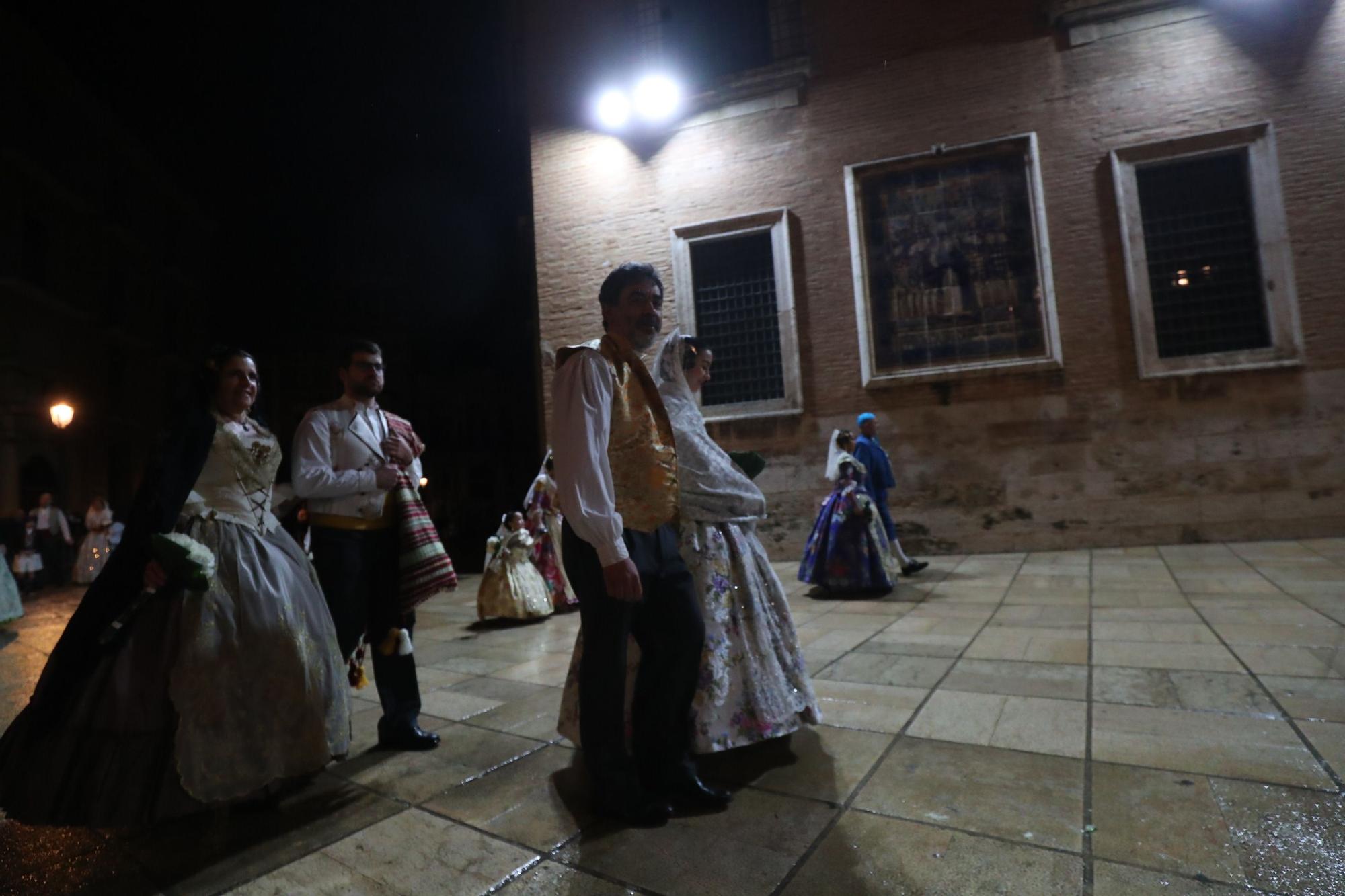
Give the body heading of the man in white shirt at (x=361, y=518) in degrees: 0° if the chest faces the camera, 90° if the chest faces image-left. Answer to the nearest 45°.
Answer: approximately 315°

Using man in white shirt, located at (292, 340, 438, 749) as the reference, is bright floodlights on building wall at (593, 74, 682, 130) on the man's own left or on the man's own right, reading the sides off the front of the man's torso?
on the man's own left

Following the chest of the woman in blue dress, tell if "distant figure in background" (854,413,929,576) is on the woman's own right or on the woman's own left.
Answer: on the woman's own left

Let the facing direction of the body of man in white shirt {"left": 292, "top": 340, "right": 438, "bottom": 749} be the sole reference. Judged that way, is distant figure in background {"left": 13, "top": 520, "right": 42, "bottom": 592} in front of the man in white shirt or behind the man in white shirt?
behind

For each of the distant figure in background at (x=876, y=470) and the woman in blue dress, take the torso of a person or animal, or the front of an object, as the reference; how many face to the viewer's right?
2

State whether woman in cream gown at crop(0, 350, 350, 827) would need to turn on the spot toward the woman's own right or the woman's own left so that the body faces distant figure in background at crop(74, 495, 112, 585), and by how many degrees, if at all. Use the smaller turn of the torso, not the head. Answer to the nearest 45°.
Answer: approximately 135° to the woman's own left

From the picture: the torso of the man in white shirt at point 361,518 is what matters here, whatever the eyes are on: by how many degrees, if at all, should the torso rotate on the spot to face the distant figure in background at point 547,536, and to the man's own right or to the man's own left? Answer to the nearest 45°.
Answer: approximately 90° to the man's own left

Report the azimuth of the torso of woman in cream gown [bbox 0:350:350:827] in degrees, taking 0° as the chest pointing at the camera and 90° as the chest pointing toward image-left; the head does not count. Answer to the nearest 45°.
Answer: approximately 315°

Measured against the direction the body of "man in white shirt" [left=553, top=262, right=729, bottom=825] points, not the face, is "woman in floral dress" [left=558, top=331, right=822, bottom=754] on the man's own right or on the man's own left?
on the man's own left

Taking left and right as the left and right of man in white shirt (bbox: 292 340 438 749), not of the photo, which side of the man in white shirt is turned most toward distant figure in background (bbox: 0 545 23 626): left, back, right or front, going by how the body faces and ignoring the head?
back

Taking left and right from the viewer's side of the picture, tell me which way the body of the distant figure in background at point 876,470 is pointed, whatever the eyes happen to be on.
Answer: facing to the right of the viewer
